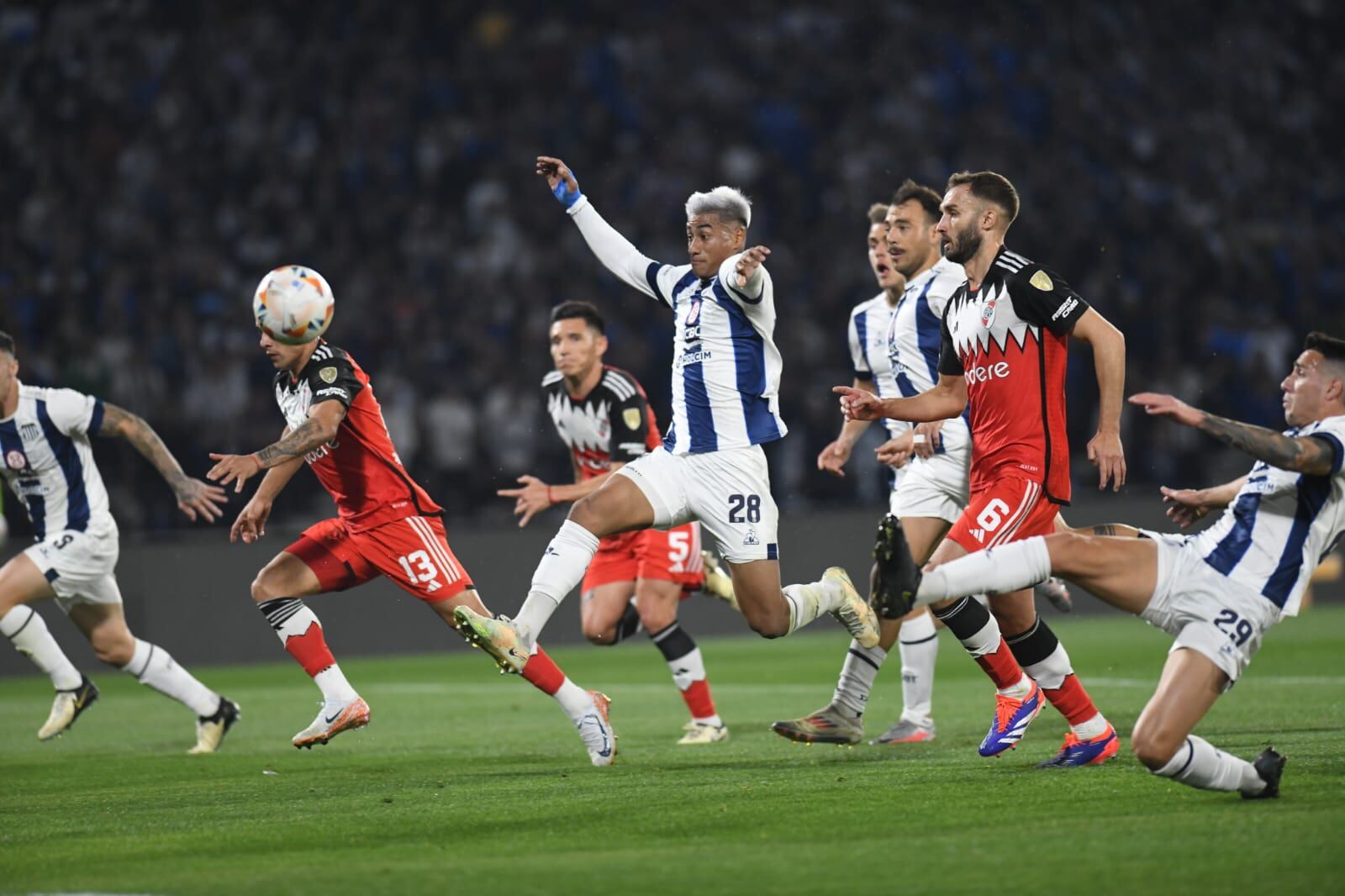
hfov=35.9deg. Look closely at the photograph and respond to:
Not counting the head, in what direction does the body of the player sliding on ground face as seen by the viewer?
to the viewer's left

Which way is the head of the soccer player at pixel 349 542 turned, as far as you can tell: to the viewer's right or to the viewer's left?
to the viewer's left

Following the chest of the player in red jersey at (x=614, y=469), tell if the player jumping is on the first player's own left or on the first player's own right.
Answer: on the first player's own left

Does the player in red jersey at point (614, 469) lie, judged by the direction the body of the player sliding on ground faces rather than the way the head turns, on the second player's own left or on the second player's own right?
on the second player's own right

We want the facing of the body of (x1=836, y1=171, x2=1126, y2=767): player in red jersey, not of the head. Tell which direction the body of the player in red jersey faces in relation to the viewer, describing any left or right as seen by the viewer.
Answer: facing the viewer and to the left of the viewer

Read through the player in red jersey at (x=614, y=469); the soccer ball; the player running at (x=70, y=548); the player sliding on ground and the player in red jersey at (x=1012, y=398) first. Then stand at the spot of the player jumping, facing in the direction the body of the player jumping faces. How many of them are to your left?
2

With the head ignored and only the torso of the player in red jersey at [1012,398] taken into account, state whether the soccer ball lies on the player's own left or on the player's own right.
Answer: on the player's own right

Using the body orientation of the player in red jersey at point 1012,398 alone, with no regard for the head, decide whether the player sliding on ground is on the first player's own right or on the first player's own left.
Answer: on the first player's own left

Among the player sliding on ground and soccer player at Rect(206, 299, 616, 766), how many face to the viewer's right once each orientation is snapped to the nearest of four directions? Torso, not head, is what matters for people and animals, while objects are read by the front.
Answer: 0

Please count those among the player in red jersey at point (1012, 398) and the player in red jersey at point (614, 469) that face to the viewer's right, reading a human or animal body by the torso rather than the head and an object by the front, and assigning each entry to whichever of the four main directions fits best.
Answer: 0
